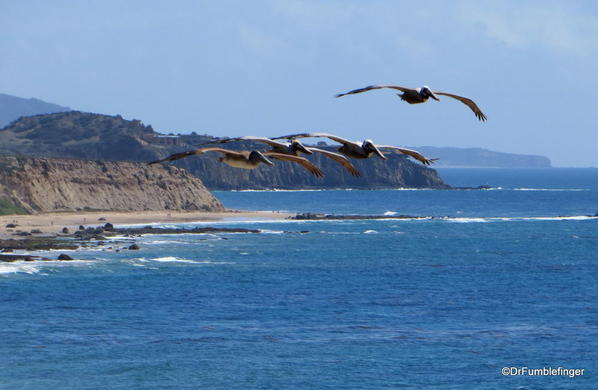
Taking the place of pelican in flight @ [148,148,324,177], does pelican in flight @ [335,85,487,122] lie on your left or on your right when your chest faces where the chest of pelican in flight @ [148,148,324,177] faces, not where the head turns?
on your left

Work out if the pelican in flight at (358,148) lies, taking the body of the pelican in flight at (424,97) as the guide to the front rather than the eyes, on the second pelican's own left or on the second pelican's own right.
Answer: on the second pelican's own right

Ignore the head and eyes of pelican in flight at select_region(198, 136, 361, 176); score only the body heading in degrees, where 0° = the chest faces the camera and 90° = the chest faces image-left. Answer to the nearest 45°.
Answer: approximately 315°

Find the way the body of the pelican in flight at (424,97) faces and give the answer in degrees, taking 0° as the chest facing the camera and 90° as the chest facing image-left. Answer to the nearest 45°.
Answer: approximately 315°
